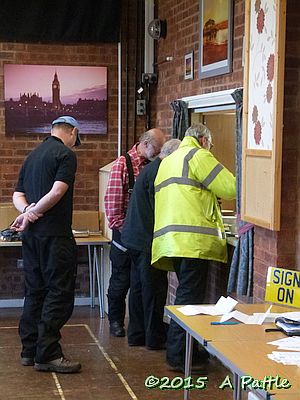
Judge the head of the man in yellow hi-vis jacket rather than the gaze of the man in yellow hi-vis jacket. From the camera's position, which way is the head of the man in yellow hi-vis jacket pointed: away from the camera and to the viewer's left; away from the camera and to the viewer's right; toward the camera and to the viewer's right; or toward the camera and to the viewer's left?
away from the camera and to the viewer's right

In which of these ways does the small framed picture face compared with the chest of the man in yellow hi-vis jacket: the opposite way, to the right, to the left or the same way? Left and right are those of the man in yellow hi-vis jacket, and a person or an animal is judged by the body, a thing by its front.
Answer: the opposite way

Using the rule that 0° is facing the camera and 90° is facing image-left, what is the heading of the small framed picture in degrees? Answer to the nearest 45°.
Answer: approximately 45°

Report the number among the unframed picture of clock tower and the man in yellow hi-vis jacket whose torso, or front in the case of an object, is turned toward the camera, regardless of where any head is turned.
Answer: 1

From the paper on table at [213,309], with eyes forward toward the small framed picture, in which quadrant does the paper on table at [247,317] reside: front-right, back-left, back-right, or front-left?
back-right

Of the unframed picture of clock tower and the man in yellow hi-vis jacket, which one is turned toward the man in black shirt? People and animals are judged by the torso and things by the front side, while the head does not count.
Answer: the unframed picture of clock tower

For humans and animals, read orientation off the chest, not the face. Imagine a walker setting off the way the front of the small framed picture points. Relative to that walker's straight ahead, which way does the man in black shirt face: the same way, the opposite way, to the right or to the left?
the opposite way

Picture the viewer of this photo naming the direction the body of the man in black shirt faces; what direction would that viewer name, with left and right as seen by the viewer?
facing away from the viewer and to the right of the viewer

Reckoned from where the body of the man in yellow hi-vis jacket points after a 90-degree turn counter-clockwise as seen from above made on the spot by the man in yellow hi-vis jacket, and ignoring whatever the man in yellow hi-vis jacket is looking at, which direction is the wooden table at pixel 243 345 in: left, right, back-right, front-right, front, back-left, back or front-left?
back-left
